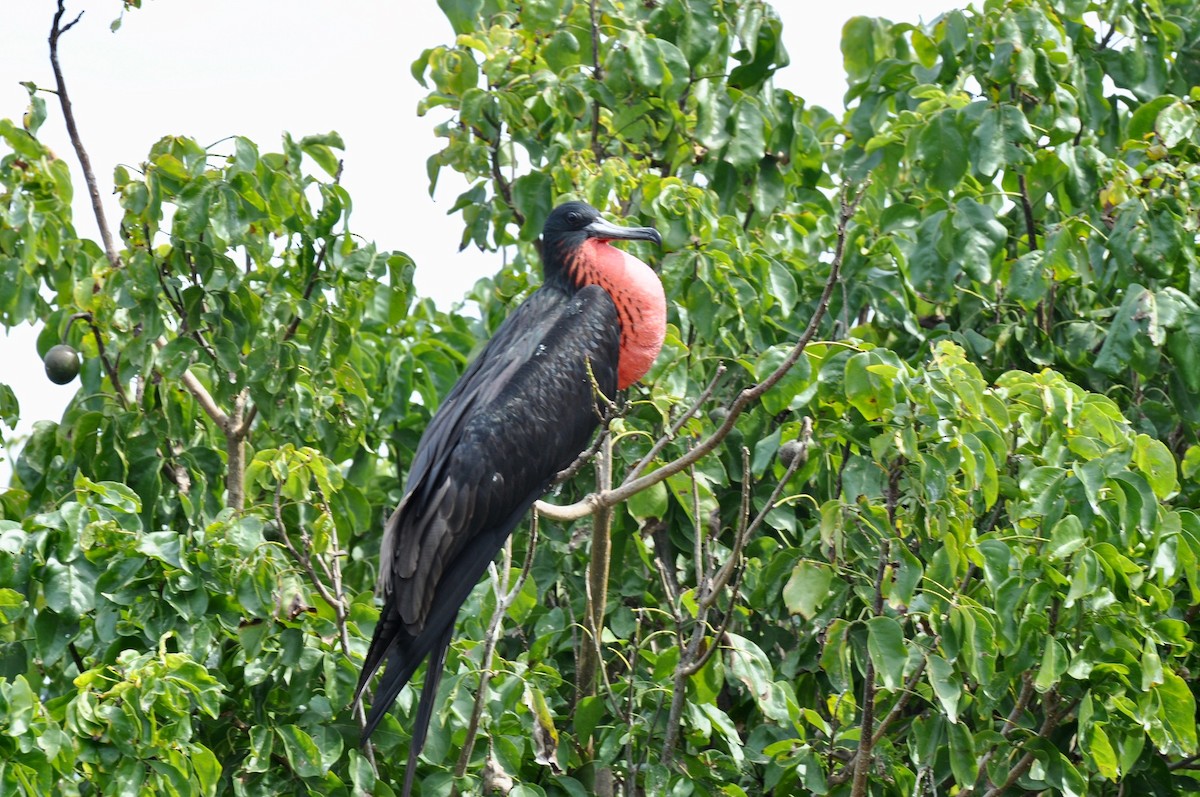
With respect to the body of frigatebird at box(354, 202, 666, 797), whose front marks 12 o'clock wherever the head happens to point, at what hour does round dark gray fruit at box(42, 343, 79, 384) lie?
The round dark gray fruit is roughly at 7 o'clock from the frigatebird.

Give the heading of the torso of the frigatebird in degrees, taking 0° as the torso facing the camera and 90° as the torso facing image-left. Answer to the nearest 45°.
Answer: approximately 270°
